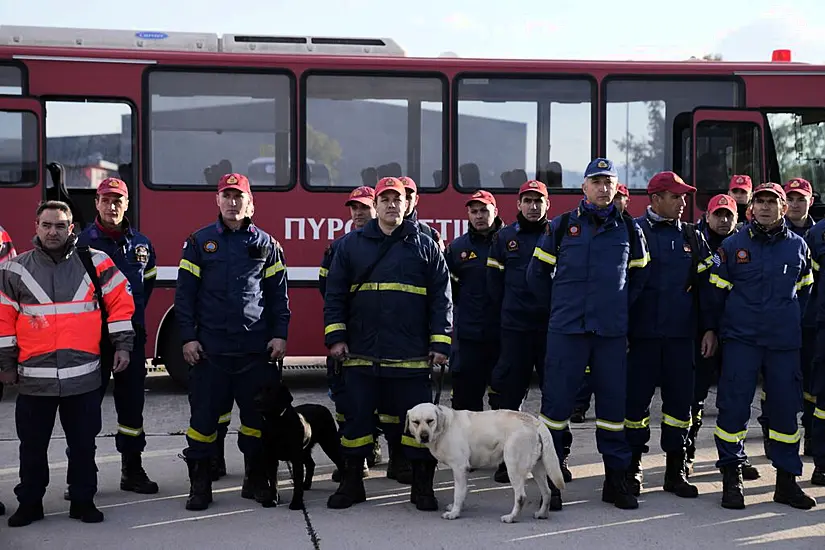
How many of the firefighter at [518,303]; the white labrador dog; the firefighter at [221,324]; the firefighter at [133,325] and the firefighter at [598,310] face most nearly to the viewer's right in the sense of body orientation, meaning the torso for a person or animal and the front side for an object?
0

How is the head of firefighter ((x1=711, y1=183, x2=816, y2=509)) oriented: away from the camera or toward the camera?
toward the camera

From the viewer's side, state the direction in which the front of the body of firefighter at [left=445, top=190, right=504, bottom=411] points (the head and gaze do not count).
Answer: toward the camera

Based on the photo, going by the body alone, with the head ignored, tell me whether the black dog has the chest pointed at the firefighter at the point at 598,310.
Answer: no

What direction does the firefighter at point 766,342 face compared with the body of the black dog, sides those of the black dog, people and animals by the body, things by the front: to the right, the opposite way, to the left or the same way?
the same way

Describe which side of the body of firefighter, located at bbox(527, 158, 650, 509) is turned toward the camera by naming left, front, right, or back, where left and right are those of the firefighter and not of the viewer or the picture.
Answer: front

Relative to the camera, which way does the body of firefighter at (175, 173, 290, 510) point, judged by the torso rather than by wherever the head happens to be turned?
toward the camera

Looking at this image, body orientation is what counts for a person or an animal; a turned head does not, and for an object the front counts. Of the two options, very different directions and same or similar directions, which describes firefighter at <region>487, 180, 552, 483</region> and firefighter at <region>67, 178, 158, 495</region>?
same or similar directions

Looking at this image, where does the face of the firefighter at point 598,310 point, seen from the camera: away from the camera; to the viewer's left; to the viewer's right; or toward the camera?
toward the camera

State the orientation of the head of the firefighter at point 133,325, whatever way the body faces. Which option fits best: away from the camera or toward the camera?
toward the camera

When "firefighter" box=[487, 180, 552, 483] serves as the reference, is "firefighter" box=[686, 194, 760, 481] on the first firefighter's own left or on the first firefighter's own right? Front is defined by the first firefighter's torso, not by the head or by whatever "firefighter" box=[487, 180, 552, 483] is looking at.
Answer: on the first firefighter's own left

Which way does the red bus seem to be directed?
to the viewer's right

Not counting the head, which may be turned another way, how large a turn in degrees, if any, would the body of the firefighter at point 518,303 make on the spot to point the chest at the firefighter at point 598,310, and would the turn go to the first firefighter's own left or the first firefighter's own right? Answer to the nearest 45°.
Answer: approximately 45° to the first firefighter's own left

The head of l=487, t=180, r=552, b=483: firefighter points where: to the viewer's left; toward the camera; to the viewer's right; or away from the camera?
toward the camera

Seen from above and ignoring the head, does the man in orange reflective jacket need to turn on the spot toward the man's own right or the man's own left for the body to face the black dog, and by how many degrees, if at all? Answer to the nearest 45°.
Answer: approximately 90° to the man's own left

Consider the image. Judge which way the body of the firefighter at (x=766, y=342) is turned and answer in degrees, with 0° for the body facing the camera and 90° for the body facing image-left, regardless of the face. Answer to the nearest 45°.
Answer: approximately 0°

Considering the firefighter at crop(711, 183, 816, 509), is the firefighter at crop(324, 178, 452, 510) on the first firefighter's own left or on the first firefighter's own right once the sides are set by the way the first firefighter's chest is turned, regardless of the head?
on the first firefighter's own right

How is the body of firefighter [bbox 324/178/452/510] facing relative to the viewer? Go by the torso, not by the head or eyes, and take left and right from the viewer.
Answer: facing the viewer
